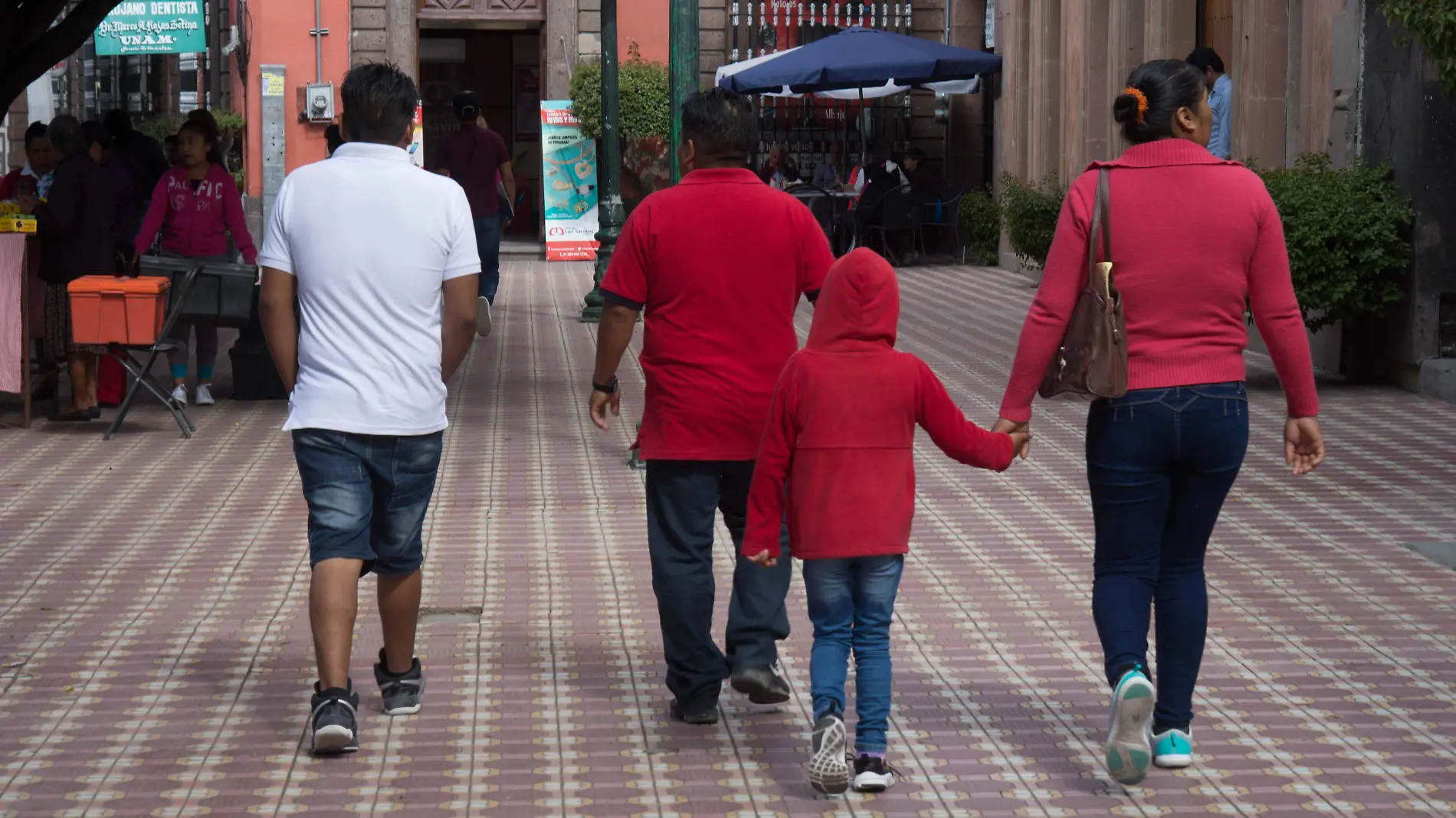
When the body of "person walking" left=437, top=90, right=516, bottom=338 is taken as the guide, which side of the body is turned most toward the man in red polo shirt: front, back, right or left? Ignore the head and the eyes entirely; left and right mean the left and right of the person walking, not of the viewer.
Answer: back

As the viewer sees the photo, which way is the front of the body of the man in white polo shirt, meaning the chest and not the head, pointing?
away from the camera

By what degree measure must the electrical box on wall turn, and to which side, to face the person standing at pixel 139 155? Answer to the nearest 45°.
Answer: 0° — it already faces them

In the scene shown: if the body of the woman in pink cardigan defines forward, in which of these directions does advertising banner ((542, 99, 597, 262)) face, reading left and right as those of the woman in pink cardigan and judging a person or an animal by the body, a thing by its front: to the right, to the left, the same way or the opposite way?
the opposite way

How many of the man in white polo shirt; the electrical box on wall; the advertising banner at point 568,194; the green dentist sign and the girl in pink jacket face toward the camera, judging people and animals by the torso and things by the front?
4

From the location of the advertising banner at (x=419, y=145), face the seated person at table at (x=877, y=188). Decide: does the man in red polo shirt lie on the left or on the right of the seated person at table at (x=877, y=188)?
right

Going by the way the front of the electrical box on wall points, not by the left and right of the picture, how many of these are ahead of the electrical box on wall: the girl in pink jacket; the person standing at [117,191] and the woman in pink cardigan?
3

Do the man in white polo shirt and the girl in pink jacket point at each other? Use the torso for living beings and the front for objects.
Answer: yes

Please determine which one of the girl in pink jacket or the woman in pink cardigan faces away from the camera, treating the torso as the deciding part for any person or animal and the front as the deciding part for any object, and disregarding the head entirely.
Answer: the woman in pink cardigan

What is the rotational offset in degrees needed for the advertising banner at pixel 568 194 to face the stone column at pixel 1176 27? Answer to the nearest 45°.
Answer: approximately 45° to its left

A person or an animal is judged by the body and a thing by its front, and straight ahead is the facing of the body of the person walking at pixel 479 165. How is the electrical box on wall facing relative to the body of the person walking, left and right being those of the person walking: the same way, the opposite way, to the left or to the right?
the opposite way

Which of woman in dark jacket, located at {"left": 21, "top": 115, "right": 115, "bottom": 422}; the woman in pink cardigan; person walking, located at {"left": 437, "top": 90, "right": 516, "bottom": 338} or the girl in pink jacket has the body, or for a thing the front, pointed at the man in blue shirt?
the woman in pink cardigan

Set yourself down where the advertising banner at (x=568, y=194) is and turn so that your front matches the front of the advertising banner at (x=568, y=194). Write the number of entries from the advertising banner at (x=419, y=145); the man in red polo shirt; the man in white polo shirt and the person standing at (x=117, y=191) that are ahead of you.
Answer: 3

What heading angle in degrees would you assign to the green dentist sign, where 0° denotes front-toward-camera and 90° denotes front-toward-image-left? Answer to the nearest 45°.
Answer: approximately 0°
